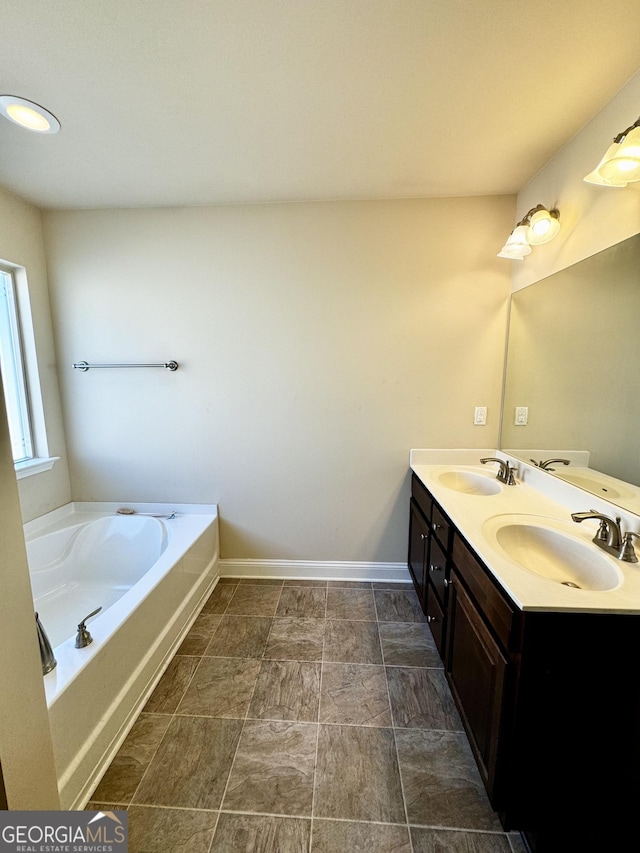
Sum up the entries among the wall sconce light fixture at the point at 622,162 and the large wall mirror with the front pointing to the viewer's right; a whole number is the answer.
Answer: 0

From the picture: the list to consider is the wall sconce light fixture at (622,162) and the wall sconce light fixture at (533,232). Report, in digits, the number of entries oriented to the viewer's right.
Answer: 0

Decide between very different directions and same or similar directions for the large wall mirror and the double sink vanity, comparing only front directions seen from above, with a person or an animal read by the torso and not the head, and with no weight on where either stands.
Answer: same or similar directions

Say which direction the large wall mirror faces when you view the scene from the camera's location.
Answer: facing the viewer and to the left of the viewer

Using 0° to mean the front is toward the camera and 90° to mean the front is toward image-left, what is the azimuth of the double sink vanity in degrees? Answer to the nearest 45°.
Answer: approximately 45°

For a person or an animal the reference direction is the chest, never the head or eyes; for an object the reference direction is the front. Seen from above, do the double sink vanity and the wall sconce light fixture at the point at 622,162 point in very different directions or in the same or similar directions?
same or similar directions

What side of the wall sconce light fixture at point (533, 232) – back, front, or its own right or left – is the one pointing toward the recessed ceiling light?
front

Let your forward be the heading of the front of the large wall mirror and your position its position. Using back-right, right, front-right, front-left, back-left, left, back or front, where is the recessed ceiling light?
front

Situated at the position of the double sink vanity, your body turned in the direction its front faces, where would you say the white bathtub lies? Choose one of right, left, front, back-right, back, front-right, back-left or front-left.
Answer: front-right

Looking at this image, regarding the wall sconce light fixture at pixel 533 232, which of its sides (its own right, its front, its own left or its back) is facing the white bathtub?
front
